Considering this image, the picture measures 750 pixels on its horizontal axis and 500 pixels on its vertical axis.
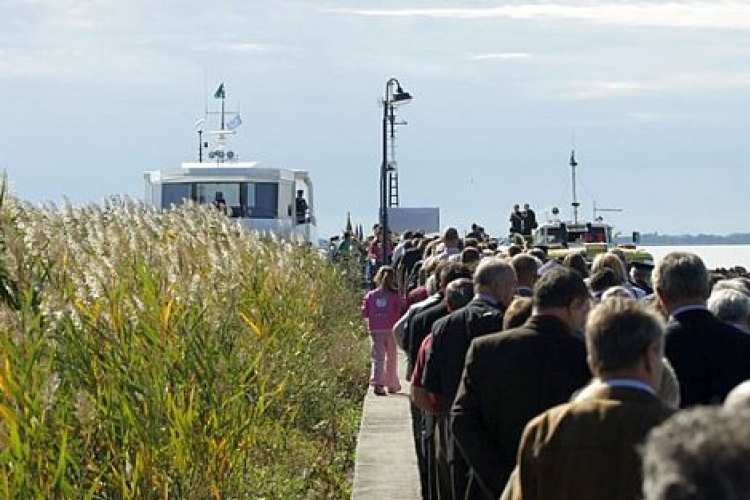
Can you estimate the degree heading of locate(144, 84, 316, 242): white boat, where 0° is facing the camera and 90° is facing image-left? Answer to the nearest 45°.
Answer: approximately 0°

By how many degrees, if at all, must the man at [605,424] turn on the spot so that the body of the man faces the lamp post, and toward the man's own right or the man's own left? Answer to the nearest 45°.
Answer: approximately 45° to the man's own left

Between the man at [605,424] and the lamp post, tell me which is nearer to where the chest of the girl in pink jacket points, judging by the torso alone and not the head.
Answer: the lamp post

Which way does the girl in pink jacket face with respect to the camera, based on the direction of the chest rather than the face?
away from the camera

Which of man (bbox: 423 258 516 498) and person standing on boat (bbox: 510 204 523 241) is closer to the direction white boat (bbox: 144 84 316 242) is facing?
the man

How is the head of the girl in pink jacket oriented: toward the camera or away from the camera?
away from the camera

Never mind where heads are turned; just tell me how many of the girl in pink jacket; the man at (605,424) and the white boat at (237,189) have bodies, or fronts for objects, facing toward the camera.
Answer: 1

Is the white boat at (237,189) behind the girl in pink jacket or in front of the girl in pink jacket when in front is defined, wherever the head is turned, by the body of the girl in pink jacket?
in front

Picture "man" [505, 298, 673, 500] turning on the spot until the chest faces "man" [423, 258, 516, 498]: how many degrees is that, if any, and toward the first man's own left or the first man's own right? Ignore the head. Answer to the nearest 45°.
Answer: approximately 45° to the first man's own left

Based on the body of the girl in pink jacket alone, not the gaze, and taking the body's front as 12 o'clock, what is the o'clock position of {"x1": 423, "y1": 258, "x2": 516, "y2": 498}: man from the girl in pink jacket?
The man is roughly at 6 o'clock from the girl in pink jacket.

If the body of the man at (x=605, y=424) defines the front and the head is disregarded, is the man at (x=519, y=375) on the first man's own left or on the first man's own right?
on the first man's own left

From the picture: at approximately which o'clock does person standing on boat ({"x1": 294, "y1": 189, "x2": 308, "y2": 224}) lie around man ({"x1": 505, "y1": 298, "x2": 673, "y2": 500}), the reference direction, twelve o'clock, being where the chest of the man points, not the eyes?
The person standing on boat is roughly at 10 o'clock from the man.

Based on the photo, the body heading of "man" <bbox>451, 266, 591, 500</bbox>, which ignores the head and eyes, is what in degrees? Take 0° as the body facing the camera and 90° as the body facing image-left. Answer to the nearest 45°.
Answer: approximately 225°
